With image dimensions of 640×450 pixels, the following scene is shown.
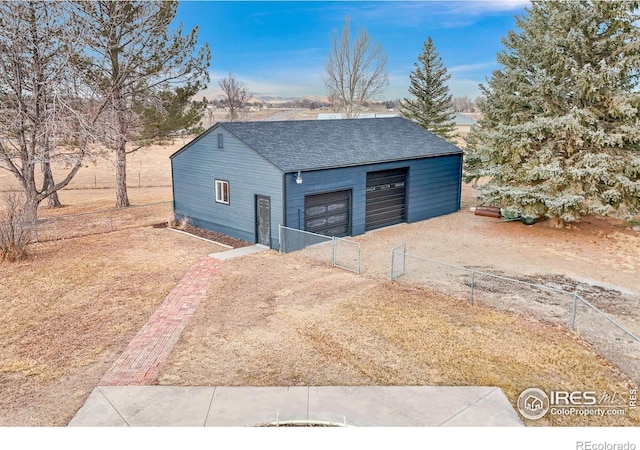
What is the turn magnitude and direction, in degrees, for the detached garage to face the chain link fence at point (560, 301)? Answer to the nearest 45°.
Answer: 0° — it already faces it

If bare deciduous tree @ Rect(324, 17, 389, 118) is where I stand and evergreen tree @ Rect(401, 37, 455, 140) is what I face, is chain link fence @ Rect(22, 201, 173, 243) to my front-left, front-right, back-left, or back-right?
front-right

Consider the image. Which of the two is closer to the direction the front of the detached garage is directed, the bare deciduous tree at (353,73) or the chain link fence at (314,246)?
the chain link fence

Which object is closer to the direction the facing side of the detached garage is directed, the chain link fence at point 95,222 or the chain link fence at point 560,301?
the chain link fence at point 560,301

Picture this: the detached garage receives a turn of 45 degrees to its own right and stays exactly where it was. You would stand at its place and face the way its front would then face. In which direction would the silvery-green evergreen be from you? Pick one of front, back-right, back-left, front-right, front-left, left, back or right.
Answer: left

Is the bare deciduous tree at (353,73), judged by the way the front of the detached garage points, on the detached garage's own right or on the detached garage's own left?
on the detached garage's own left

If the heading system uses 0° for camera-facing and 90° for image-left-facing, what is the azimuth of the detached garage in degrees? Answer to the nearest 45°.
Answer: approximately 315°

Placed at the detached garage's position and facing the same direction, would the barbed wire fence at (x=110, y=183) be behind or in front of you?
behind

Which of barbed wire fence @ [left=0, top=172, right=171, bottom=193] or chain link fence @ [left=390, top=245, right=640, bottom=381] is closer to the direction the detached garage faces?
the chain link fence

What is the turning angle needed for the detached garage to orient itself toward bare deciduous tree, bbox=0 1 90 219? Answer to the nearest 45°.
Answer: approximately 135° to its right
